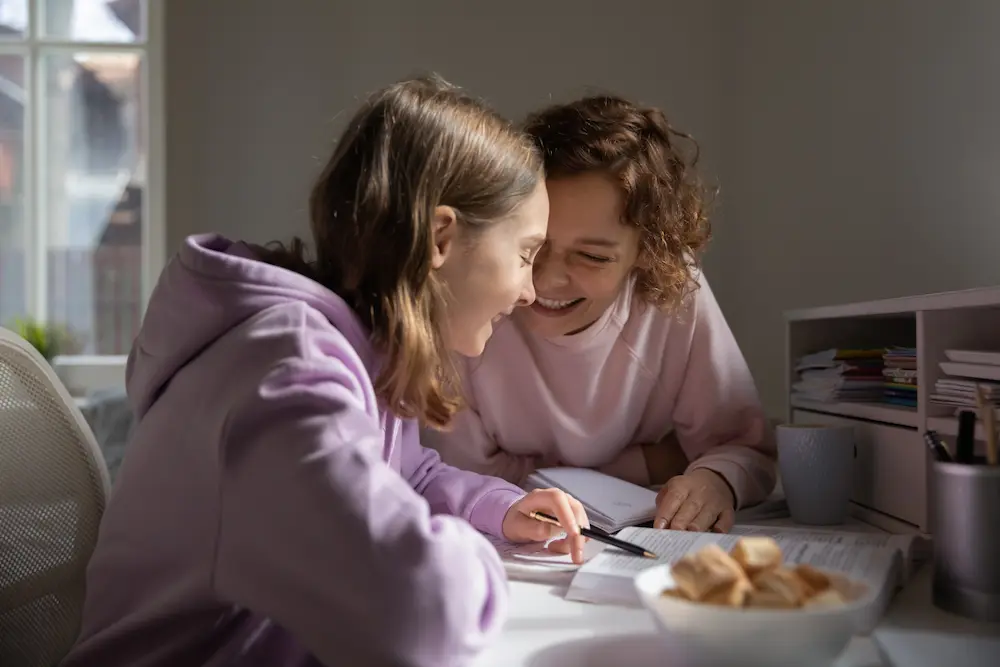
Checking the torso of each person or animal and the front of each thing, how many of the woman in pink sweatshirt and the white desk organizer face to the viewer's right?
0

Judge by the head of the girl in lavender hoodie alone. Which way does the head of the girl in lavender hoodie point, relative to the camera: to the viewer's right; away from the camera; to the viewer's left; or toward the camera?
to the viewer's right

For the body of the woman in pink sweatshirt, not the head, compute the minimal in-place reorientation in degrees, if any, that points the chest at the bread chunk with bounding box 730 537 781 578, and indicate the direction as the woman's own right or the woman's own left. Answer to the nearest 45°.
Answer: approximately 45° to the woman's own left

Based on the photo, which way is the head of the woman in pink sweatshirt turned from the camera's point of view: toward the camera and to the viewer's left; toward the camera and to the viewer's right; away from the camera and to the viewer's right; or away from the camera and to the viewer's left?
toward the camera and to the viewer's left

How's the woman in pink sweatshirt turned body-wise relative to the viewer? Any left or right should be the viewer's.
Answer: facing the viewer and to the left of the viewer

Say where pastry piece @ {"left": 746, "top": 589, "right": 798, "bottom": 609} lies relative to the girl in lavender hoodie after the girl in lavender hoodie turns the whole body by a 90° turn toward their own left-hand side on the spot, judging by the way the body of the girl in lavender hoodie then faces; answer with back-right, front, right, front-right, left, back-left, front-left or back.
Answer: back-right

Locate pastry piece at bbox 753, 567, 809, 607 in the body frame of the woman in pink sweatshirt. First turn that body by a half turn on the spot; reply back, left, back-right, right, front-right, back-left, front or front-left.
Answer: back-right

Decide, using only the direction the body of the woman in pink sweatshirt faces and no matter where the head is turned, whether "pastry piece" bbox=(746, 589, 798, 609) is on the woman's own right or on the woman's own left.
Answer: on the woman's own left

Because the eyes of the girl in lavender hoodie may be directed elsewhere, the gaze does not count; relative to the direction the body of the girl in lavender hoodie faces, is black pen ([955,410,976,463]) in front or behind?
in front

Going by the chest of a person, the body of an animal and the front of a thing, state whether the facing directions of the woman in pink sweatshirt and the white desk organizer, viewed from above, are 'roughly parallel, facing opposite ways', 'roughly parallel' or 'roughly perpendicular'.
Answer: roughly parallel

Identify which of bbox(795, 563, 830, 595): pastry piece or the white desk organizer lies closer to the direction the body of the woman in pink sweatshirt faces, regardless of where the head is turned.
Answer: the pastry piece

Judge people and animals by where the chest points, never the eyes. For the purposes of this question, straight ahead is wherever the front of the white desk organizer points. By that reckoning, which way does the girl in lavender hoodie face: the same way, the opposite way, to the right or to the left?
the opposite way

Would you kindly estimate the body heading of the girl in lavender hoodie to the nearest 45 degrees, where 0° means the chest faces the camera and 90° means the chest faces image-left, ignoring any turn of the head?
approximately 270°
